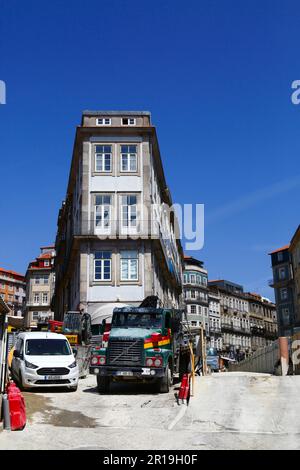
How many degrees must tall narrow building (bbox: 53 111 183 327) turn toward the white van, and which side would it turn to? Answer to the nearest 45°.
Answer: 0° — it already faces it

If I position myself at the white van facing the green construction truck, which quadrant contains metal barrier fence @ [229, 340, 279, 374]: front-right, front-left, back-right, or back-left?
front-left

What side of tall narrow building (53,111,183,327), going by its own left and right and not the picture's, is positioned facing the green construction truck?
front

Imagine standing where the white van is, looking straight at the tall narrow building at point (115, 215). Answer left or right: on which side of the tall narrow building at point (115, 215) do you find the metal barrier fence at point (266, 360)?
right

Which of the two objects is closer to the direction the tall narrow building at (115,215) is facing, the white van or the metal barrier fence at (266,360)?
the white van

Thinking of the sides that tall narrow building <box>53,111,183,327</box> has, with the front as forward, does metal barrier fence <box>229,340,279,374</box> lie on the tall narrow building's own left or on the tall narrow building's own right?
on the tall narrow building's own left

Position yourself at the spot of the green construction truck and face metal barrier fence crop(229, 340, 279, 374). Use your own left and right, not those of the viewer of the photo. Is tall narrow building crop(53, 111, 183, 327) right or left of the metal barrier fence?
left

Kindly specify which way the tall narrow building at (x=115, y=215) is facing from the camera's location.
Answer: facing the viewer

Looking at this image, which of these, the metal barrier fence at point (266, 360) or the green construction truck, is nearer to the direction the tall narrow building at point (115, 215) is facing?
the green construction truck
